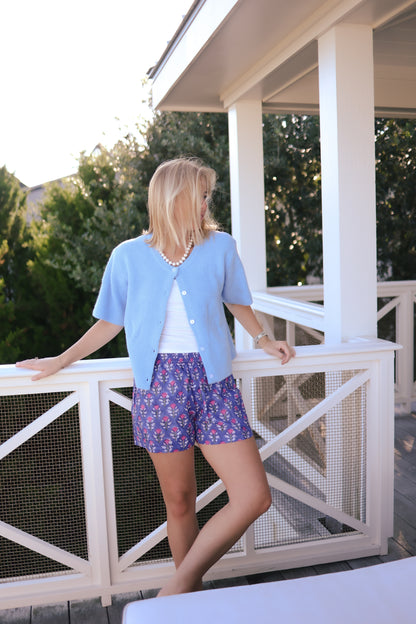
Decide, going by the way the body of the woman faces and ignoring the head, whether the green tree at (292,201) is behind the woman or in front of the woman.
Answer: behind

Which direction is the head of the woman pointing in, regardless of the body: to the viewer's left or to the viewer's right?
to the viewer's right

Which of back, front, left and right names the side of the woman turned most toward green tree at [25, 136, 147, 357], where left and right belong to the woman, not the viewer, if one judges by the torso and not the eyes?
back

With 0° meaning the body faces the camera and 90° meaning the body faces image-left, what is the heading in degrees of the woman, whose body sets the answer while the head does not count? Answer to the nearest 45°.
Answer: approximately 0°

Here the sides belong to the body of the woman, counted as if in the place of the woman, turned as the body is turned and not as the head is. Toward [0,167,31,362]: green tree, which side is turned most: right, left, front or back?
back
